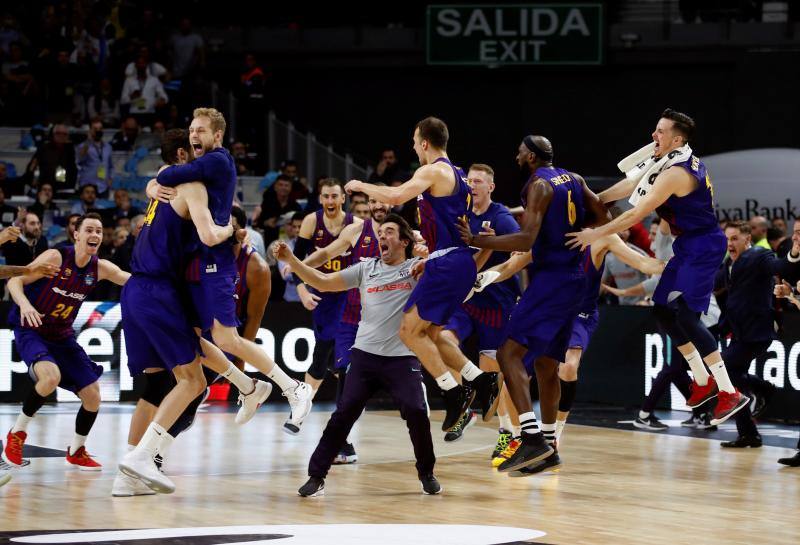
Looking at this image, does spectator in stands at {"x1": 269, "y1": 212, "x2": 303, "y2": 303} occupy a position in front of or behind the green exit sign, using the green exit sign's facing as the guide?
in front

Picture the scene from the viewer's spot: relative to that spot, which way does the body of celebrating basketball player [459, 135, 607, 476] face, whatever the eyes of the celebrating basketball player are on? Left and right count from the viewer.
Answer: facing away from the viewer and to the left of the viewer

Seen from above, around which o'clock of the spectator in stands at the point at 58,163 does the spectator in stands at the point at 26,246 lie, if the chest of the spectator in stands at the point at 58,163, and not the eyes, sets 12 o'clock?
the spectator in stands at the point at 26,246 is roughly at 12 o'clock from the spectator in stands at the point at 58,163.

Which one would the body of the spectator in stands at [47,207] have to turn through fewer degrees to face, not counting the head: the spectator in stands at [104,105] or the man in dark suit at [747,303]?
the man in dark suit

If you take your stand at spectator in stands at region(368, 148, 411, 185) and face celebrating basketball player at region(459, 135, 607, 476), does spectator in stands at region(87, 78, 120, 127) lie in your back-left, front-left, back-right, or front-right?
back-right

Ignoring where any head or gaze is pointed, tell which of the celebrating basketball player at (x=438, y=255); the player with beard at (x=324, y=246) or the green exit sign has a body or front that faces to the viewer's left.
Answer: the celebrating basketball player

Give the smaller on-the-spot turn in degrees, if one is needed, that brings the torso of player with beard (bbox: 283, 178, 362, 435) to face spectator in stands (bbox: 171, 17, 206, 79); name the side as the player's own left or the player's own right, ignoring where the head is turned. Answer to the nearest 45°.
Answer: approximately 180°

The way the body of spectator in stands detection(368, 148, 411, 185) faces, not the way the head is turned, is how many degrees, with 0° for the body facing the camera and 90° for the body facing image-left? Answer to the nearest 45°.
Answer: approximately 0°

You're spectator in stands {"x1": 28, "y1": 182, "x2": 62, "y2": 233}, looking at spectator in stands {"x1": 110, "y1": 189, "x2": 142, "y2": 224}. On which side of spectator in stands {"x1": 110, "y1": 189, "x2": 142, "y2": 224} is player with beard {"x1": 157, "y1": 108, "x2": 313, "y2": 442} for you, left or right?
right

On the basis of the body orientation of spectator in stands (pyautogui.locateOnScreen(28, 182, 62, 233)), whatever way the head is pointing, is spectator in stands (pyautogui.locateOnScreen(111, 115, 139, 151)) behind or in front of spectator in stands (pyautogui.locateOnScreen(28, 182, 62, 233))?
behind

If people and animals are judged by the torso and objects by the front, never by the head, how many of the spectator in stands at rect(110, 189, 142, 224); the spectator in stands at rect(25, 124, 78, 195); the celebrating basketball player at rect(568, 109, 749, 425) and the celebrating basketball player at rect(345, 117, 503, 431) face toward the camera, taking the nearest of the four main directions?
2
